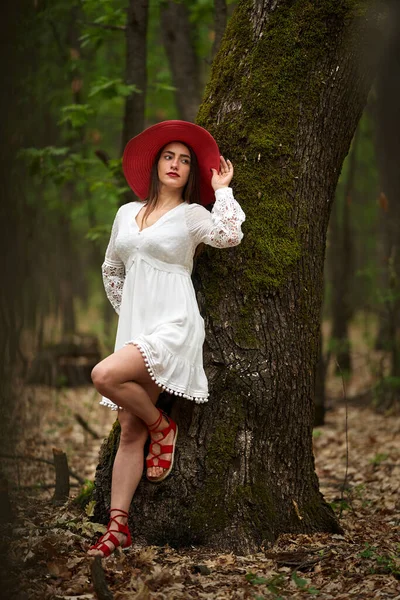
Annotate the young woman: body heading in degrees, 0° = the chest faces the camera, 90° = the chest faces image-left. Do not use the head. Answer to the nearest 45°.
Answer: approximately 45°

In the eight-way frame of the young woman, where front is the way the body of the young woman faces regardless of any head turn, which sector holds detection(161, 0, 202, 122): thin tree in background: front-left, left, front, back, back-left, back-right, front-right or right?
back-right

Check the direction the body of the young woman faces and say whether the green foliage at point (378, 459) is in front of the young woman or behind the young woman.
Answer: behind

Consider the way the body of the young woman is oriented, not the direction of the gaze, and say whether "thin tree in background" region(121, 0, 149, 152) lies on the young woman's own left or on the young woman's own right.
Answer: on the young woman's own right

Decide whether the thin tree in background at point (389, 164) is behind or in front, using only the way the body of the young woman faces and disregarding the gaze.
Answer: behind
